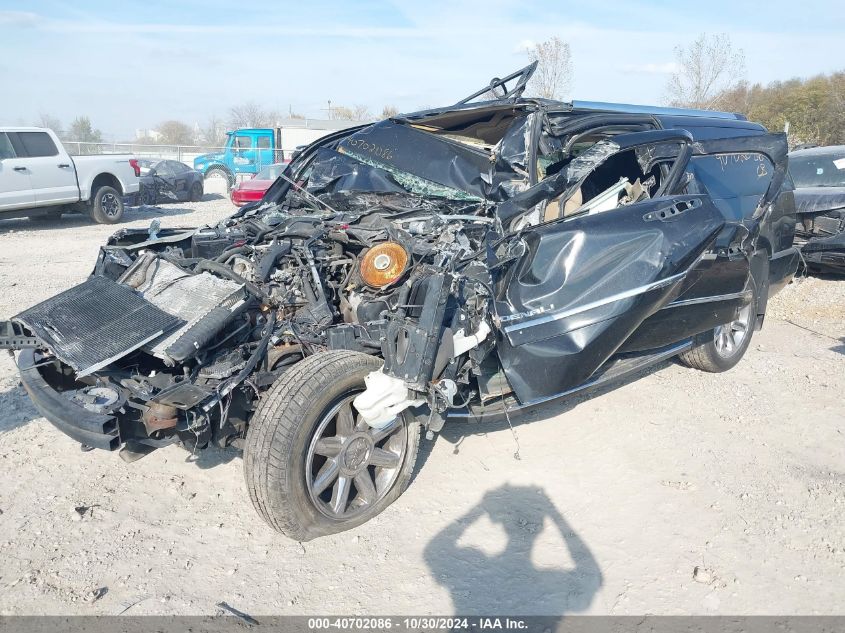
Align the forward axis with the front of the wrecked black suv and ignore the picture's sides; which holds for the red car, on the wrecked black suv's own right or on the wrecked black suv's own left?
on the wrecked black suv's own right

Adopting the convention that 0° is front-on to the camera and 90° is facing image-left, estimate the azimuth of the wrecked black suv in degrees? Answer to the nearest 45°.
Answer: approximately 45°

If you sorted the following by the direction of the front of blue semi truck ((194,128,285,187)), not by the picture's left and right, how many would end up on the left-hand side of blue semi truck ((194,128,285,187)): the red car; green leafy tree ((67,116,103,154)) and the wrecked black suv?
2

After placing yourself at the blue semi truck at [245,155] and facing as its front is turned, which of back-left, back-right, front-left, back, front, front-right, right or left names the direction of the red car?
left

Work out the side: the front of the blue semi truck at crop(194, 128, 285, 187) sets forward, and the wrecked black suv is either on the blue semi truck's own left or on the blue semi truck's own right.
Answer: on the blue semi truck's own left

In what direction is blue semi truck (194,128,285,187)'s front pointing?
to the viewer's left

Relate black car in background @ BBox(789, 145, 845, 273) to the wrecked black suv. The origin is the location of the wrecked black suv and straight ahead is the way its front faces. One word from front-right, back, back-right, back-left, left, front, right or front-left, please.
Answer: back

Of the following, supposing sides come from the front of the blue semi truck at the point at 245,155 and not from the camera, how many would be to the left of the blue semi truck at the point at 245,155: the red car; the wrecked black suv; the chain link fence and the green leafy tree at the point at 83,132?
2

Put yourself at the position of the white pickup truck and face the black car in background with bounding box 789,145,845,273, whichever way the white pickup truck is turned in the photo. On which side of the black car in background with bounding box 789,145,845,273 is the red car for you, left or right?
left

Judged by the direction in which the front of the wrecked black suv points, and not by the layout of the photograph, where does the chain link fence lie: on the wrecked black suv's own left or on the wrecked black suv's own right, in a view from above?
on the wrecked black suv's own right

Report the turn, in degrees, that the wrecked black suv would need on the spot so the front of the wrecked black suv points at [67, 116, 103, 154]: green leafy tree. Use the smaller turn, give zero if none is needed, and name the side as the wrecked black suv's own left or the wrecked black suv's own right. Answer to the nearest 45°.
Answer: approximately 90° to the wrecked black suv's own right

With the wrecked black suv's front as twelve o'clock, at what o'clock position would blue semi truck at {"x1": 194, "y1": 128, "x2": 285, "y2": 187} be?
The blue semi truck is roughly at 4 o'clock from the wrecked black suv.
